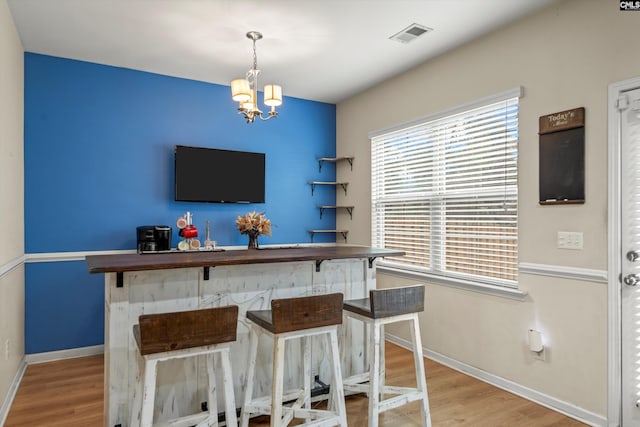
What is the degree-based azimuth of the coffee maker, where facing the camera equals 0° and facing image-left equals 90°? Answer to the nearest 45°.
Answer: approximately 0°

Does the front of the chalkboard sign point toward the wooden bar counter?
yes

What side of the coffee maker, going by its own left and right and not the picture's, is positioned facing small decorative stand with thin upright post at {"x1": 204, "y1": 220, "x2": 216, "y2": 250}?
left

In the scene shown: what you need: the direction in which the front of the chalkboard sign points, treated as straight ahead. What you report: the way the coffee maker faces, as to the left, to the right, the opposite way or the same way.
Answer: to the left

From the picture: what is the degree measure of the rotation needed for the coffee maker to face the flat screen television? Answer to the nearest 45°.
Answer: approximately 135° to its left

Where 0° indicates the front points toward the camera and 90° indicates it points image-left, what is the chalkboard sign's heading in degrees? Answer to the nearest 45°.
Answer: approximately 45°

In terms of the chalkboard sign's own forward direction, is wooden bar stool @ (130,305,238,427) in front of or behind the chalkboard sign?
in front

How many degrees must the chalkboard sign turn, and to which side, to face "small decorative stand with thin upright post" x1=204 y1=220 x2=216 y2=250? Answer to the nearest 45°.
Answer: approximately 45° to its right

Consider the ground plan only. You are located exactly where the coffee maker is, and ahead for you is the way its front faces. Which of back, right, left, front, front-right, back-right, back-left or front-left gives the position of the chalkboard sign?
front-left

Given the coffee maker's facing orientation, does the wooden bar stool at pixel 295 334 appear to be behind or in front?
in front

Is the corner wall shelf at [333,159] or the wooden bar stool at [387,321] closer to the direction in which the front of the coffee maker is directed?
the wooden bar stool

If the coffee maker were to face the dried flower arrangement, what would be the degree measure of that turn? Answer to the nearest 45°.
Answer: approximately 90° to its left

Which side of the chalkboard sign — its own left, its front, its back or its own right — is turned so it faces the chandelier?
front

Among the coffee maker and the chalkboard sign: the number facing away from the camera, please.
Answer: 0

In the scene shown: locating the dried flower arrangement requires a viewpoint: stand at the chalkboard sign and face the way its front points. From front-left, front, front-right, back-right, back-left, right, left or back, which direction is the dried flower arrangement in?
front-right
